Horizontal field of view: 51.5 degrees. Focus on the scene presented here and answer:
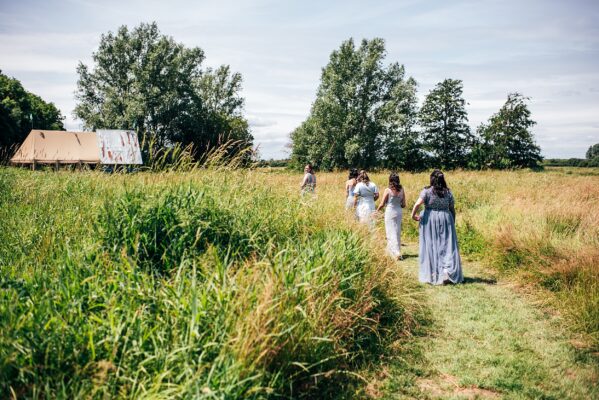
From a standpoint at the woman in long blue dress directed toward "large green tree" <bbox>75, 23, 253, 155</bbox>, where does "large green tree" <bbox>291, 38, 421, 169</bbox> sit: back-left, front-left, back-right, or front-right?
front-right

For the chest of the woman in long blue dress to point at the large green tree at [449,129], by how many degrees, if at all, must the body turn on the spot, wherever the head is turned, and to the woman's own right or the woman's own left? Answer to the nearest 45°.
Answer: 0° — they already face it

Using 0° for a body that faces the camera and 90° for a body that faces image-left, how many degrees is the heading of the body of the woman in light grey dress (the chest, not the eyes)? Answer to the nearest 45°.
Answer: approximately 180°

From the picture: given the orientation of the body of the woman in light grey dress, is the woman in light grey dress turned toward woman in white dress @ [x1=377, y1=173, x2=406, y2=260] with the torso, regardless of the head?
no

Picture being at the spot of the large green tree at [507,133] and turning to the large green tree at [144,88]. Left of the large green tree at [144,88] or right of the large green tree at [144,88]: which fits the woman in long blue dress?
left

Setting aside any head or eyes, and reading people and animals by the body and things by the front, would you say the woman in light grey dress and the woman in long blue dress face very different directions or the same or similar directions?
same or similar directions

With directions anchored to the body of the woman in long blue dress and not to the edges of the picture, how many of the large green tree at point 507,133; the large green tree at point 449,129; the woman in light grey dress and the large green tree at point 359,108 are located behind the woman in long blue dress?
0

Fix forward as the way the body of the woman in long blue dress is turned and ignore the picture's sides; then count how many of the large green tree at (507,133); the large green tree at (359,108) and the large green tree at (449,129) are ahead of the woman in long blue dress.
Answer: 3

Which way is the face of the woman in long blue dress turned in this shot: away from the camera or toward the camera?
away from the camera

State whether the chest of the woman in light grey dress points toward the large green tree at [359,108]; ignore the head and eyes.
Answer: yes

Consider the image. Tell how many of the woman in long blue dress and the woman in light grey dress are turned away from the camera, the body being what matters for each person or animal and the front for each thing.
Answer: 2

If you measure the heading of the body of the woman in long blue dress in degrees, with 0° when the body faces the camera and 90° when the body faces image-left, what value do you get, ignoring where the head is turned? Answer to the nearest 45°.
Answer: approximately 180°

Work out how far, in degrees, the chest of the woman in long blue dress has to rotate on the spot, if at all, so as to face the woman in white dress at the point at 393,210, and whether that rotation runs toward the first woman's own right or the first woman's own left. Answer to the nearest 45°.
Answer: approximately 45° to the first woman's own left

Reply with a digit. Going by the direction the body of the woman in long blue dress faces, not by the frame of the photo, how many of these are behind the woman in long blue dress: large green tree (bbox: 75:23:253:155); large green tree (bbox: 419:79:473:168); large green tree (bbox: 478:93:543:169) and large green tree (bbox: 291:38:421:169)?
0

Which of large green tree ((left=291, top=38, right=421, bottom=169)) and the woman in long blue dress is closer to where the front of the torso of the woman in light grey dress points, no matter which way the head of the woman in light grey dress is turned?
the large green tree
